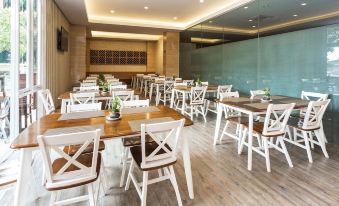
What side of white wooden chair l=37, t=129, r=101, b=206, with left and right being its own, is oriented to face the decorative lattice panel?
front

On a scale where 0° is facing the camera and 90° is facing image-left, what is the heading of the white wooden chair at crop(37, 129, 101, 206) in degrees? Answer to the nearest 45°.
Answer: approximately 180°

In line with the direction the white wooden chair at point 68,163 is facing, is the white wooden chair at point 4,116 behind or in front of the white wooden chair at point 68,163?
in front
